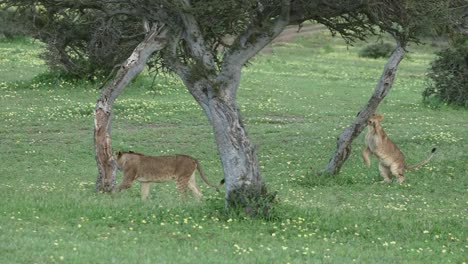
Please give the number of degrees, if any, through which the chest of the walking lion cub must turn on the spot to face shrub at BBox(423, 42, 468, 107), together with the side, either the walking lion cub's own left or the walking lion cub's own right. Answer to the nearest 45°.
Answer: approximately 135° to the walking lion cub's own right

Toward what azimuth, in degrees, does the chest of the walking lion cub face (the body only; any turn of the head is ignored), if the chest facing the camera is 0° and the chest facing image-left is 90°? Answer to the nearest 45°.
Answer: approximately 90°

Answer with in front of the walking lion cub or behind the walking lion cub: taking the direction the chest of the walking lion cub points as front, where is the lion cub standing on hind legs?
behind
